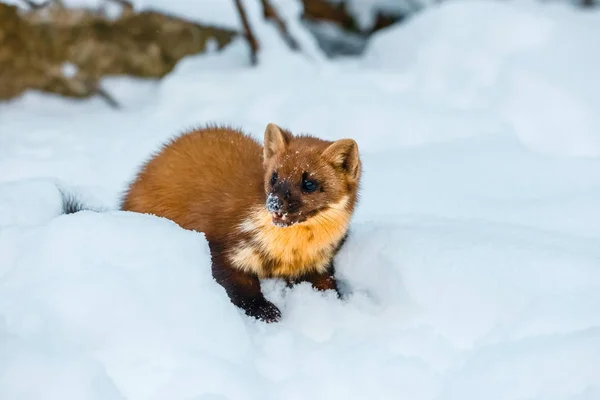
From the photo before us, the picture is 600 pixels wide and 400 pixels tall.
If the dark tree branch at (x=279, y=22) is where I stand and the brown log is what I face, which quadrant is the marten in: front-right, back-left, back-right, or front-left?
front-left

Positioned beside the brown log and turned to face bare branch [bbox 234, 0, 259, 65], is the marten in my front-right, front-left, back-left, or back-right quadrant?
front-right

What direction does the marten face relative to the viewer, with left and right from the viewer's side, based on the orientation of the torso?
facing the viewer and to the right of the viewer

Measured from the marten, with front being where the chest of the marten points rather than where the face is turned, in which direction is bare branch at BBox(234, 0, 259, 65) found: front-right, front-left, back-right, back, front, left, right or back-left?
back-left

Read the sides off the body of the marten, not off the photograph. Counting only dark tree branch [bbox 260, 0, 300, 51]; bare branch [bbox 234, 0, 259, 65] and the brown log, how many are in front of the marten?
0
